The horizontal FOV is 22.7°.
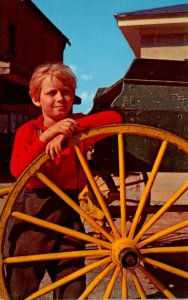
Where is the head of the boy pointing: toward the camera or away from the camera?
toward the camera

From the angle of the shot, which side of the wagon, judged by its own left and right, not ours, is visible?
right

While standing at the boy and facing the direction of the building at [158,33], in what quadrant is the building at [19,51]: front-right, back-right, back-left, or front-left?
front-left

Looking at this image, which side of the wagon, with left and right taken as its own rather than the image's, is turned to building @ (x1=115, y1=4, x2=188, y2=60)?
left

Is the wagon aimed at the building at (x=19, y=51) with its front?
no
